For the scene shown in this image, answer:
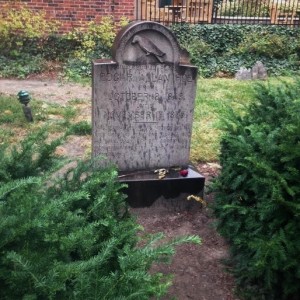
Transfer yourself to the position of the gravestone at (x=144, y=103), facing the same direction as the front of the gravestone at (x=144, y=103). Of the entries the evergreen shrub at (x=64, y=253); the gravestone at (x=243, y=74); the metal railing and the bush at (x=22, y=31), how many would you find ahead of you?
1

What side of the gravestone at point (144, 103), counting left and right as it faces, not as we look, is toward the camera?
front

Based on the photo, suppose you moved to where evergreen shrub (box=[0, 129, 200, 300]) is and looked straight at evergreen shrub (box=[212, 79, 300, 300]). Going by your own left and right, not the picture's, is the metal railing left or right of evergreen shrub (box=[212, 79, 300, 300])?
left

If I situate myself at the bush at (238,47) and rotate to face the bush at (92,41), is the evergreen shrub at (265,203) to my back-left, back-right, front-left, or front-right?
front-left

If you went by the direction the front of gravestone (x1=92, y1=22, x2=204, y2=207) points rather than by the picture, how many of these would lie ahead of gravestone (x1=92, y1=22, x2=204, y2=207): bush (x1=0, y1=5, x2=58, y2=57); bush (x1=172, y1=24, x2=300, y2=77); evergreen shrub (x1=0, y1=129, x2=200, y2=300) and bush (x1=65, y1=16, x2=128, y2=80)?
1

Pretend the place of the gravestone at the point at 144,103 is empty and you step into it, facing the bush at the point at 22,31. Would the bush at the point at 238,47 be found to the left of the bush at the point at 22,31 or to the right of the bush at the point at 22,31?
right

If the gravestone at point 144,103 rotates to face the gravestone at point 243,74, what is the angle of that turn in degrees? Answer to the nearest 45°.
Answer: approximately 180°

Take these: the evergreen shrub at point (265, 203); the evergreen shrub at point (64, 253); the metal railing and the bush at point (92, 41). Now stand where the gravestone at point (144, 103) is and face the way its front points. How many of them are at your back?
2

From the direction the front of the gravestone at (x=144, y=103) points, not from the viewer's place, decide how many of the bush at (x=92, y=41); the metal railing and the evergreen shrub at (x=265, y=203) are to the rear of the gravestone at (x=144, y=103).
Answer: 2

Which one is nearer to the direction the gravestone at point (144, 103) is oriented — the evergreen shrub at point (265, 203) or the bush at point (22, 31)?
the evergreen shrub

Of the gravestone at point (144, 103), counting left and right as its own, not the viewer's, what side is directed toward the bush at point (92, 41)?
back

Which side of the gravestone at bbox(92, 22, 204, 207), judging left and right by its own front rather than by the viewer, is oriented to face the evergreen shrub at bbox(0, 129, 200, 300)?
front

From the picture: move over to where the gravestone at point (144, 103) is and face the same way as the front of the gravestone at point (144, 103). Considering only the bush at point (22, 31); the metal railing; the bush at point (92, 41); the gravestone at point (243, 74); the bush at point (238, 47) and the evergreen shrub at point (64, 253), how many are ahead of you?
1

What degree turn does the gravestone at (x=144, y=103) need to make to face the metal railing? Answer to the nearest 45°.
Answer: approximately 180°

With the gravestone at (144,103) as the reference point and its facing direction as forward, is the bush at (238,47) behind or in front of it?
behind
